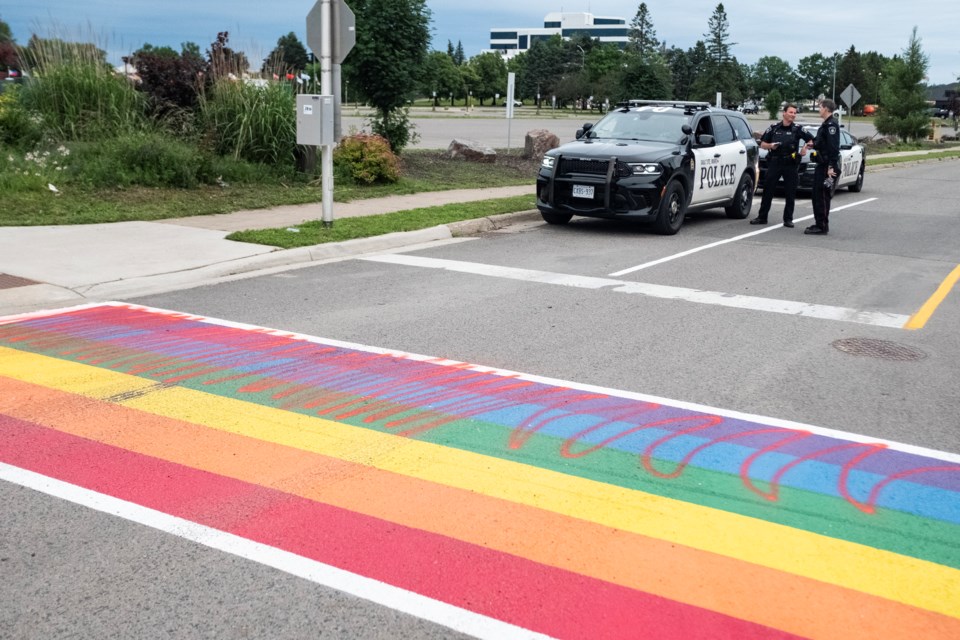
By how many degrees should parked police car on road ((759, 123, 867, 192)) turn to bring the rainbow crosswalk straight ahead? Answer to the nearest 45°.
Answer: approximately 45° to its left

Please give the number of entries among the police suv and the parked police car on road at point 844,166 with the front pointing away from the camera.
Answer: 0

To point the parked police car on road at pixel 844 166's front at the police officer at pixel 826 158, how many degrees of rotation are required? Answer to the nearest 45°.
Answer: approximately 45° to its left

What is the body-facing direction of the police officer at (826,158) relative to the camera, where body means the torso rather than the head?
to the viewer's left

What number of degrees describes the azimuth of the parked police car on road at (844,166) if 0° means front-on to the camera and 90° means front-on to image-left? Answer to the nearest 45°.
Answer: approximately 45°

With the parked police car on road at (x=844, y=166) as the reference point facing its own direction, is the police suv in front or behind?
in front

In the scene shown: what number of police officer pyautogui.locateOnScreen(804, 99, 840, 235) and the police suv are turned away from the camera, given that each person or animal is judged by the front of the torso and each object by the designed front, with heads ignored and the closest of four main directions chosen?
0

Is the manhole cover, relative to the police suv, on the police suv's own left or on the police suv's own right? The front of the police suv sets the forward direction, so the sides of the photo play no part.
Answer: on the police suv's own left

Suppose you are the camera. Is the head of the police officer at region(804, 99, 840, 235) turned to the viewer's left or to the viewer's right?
to the viewer's left

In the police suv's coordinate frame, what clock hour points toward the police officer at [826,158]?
The police officer is roughly at 7 o'clock from the police suv.

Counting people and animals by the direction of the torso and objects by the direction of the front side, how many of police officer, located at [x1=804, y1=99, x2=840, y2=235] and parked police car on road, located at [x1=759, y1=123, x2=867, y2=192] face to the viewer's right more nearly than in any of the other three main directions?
0
